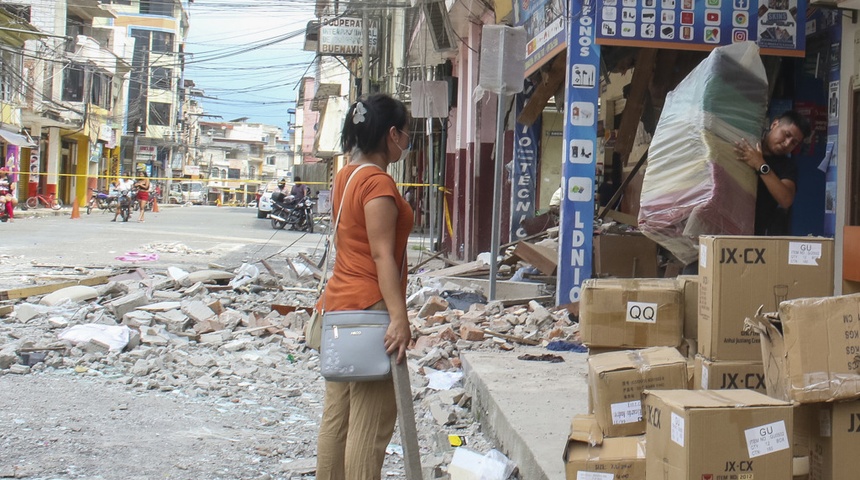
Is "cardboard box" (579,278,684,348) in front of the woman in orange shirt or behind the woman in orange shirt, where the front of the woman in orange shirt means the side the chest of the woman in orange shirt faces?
in front

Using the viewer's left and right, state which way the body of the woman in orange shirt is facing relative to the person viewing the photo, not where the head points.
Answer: facing away from the viewer and to the right of the viewer

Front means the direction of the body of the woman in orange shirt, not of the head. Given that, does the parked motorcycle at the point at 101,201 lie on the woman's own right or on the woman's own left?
on the woman's own left

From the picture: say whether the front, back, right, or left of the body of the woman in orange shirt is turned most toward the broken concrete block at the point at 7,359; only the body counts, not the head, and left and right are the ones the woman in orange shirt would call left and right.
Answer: left

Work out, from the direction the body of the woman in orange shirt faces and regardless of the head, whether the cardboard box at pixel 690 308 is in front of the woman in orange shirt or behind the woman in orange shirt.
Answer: in front

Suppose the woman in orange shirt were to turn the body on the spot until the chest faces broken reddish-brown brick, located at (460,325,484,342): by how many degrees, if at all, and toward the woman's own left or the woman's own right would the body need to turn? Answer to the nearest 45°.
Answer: approximately 45° to the woman's own left

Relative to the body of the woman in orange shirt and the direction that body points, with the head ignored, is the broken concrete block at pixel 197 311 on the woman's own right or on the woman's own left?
on the woman's own left

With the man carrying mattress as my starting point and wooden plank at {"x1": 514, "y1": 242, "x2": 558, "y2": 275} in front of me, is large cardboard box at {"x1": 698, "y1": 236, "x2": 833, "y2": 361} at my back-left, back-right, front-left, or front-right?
back-left

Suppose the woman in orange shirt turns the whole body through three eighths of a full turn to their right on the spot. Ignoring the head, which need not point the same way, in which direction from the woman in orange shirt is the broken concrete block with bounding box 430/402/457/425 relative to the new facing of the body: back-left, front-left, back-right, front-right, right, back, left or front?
back

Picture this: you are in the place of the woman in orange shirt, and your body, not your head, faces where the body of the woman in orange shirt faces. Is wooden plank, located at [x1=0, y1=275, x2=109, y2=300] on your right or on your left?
on your left

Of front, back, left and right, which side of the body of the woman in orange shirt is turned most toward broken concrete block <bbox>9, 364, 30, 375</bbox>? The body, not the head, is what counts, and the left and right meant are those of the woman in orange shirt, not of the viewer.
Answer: left
